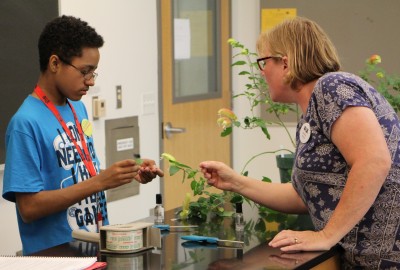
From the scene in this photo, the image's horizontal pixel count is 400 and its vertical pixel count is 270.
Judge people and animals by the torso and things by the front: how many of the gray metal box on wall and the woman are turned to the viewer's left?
1

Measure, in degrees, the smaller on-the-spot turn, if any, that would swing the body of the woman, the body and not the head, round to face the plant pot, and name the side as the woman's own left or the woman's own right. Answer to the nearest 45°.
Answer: approximately 90° to the woman's own right

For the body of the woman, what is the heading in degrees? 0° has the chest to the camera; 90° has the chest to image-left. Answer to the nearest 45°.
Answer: approximately 90°

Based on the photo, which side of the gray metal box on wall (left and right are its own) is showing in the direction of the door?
left

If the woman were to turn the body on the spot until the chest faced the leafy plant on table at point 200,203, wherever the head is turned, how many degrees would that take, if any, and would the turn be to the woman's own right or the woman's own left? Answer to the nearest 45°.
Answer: approximately 45° to the woman's own right

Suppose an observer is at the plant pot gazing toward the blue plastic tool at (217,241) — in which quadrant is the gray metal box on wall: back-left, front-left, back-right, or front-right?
back-right

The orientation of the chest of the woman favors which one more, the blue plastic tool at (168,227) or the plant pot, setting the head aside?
the blue plastic tool

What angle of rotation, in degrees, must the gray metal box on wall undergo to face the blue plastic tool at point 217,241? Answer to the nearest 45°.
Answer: approximately 45° to its right

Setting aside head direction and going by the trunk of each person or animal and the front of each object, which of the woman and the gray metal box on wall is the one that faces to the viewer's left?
the woman

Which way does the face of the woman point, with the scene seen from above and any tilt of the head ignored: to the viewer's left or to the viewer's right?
to the viewer's left

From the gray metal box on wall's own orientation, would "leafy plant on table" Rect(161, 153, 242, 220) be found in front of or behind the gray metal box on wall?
in front

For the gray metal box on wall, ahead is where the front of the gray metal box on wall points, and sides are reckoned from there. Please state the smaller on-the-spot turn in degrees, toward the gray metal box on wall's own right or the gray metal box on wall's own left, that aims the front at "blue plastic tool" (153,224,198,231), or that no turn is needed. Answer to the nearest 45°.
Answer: approximately 45° to the gray metal box on wall's own right

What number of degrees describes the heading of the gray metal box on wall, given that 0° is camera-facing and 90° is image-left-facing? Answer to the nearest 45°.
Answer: approximately 315°

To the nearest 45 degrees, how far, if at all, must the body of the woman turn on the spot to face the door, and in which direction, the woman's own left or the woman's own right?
approximately 90° to the woman's own right
